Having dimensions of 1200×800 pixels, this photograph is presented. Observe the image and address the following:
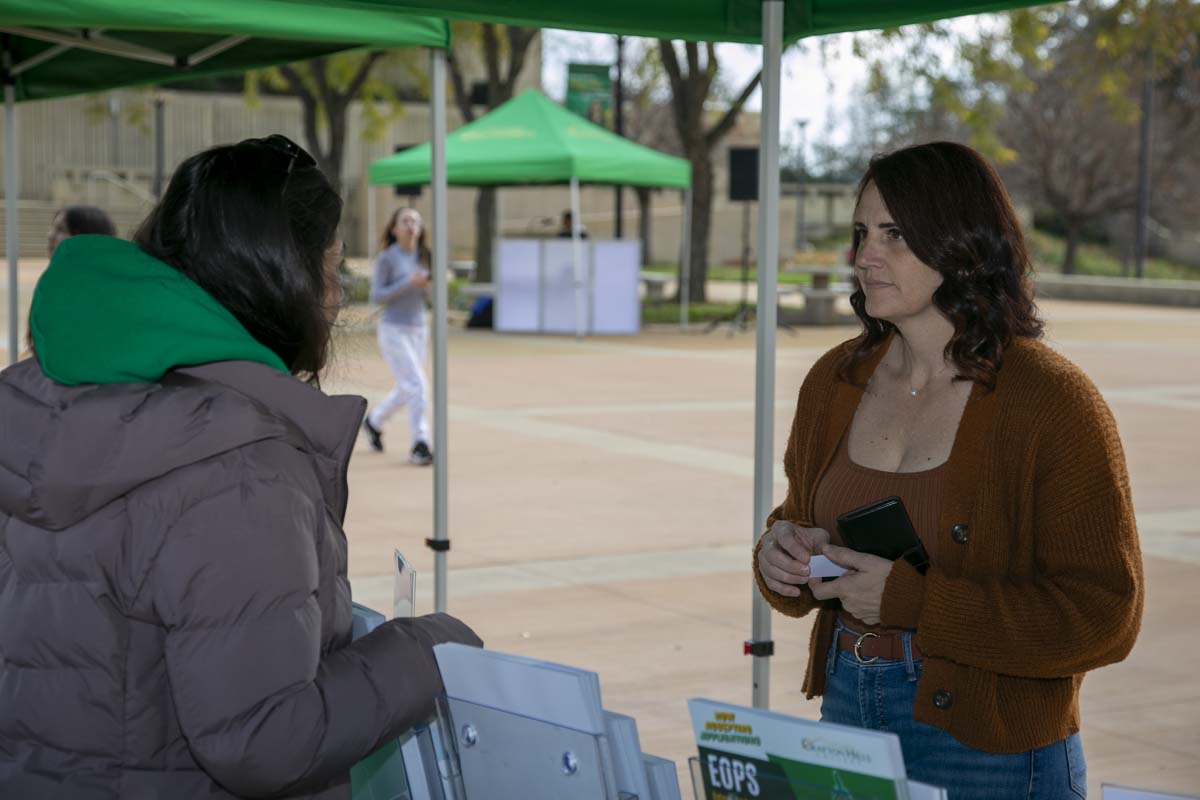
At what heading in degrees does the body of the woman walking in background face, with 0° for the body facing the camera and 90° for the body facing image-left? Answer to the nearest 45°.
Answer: approximately 315°

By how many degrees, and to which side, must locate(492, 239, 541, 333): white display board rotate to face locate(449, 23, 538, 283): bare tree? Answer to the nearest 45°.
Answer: approximately 180°

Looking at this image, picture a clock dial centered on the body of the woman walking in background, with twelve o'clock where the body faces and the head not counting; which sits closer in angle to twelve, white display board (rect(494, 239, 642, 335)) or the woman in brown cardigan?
the woman in brown cardigan

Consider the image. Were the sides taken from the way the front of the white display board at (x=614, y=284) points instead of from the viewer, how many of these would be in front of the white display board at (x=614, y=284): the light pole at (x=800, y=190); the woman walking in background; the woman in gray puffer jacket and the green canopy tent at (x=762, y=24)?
3

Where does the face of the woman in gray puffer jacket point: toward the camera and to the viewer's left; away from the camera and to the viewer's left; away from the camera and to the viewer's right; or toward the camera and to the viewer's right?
away from the camera and to the viewer's right

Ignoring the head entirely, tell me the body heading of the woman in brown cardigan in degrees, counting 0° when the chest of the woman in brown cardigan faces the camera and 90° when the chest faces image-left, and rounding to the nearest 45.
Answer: approximately 45°

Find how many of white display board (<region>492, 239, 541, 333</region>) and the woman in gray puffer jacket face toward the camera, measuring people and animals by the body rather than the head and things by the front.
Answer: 1

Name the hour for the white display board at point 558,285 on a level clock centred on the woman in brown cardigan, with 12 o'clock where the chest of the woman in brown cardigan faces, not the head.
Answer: The white display board is roughly at 4 o'clock from the woman in brown cardigan.

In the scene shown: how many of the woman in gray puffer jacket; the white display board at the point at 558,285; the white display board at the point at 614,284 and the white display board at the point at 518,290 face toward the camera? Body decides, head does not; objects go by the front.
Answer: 3

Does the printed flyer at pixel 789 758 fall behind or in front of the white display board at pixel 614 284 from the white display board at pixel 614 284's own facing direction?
in front
